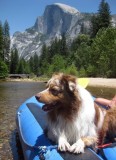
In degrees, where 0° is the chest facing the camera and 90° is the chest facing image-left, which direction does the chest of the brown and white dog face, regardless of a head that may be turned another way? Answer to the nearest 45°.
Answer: approximately 45°
